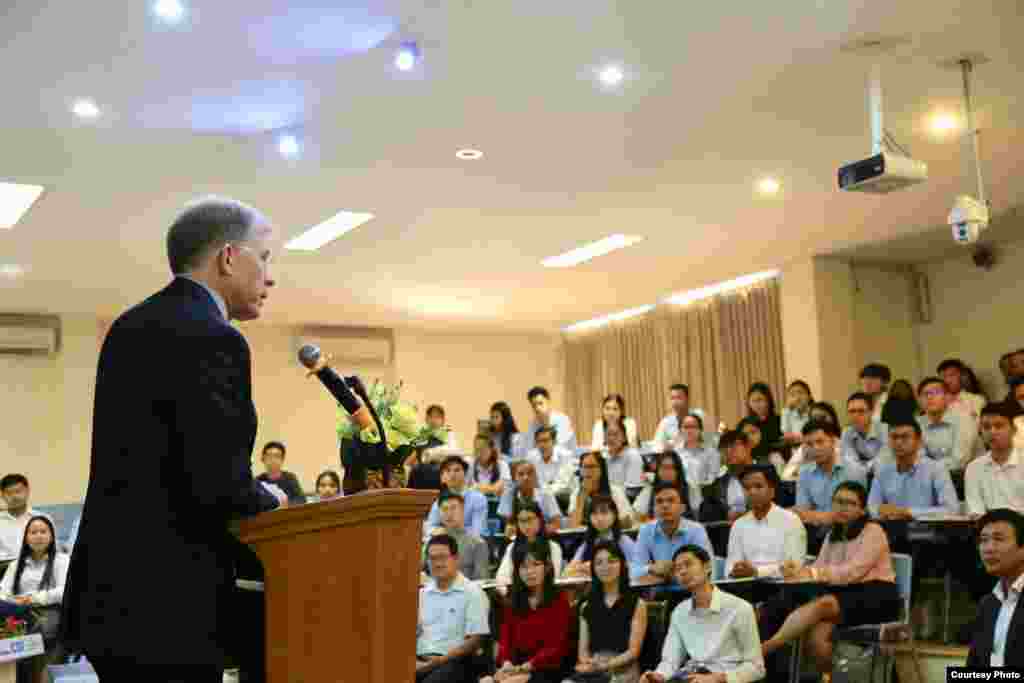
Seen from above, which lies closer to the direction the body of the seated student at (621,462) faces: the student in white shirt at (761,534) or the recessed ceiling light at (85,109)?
the recessed ceiling light

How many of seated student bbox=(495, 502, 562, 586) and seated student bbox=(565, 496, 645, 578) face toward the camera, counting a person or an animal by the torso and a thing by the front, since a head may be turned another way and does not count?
2

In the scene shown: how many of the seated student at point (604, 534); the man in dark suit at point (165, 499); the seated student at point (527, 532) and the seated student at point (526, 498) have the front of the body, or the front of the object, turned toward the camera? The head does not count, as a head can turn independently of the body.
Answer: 3

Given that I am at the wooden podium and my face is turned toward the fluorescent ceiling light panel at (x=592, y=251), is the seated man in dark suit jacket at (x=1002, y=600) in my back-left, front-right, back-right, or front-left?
front-right

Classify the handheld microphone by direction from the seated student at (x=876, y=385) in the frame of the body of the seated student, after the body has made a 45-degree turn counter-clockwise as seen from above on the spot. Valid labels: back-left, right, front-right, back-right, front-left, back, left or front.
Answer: front

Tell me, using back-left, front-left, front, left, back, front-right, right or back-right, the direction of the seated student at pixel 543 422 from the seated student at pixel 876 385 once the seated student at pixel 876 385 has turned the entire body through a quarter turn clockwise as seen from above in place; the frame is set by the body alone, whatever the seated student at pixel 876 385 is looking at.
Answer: front-left

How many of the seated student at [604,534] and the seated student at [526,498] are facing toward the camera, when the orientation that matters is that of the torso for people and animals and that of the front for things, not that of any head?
2

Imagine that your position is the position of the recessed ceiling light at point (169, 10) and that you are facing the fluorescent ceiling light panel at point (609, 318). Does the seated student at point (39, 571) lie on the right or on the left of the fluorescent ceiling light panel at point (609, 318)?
left

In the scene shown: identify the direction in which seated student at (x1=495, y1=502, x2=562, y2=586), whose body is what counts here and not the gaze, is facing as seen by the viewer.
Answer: toward the camera

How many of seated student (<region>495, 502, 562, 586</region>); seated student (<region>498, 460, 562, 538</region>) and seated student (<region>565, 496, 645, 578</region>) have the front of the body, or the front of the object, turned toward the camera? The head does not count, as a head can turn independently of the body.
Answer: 3

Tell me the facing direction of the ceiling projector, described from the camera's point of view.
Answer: facing the viewer and to the left of the viewer

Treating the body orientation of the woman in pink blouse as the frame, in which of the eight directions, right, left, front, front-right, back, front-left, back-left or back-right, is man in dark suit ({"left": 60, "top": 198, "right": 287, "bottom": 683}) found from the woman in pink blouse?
front-left

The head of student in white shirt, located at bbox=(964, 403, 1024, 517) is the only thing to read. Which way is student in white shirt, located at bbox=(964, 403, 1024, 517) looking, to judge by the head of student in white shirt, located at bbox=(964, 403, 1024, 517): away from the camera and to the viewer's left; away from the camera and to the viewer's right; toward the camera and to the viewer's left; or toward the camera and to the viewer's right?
toward the camera and to the viewer's left

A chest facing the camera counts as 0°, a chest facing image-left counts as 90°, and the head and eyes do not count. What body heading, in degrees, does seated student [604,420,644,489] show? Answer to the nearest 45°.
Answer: approximately 45°
